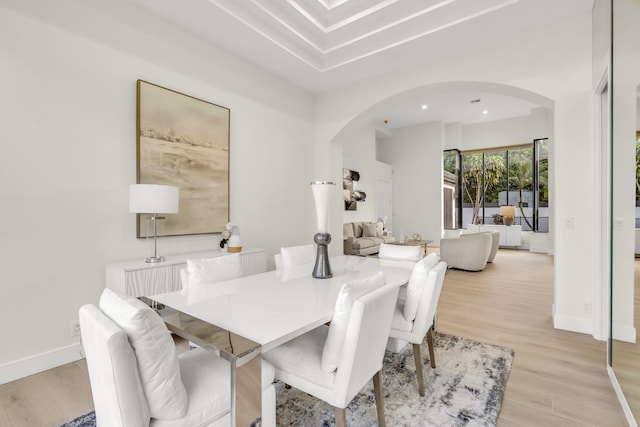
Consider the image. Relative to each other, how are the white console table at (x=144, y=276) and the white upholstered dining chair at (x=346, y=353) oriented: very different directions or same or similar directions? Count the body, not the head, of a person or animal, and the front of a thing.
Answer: very different directions

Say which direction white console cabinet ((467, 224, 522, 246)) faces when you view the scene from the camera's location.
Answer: facing the viewer

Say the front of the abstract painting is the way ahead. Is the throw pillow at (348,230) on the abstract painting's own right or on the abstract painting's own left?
on the abstract painting's own left

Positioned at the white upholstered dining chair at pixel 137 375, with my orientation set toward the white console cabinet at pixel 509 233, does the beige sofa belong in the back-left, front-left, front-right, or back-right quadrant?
front-left

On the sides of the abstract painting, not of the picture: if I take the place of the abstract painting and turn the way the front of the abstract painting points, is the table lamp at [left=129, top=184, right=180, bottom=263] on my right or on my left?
on my right

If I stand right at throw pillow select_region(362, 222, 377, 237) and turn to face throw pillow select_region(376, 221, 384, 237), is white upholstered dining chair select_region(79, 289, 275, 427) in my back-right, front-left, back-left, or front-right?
back-right

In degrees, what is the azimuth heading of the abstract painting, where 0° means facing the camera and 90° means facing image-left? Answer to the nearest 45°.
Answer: approximately 315°

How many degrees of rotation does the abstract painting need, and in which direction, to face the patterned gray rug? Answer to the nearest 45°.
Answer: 0° — it already faces it

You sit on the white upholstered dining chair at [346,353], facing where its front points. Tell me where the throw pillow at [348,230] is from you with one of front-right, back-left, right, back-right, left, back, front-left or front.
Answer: front-right

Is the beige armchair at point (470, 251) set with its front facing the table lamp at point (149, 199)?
no

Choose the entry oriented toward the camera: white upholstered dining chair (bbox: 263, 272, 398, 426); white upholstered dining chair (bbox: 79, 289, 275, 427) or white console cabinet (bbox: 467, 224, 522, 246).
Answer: the white console cabinet

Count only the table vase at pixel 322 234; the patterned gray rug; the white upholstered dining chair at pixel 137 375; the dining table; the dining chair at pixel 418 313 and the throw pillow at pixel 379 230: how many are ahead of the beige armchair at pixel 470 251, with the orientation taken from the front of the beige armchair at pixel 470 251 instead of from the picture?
1

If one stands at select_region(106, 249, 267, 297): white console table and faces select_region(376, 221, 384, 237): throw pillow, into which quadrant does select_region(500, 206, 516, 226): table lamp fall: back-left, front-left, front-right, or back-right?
front-right

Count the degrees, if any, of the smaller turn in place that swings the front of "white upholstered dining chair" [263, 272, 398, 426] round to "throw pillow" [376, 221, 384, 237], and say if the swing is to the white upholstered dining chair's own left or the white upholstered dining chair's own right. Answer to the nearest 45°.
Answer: approximately 45° to the white upholstered dining chair's own right

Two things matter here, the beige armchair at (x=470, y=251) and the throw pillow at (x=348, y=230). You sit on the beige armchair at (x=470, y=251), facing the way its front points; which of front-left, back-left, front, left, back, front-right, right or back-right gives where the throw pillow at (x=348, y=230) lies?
front-left

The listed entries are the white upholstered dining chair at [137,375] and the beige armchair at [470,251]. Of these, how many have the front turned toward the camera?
0

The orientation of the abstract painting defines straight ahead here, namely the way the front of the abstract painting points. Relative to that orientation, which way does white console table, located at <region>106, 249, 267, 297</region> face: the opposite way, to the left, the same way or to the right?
the same way

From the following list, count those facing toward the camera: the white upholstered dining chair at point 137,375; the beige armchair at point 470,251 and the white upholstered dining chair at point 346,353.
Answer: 0

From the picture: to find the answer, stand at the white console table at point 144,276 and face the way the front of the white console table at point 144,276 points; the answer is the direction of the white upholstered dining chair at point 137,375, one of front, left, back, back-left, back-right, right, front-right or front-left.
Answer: front-right

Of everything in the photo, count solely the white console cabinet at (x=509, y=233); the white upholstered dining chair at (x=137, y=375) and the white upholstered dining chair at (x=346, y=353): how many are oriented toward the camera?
1

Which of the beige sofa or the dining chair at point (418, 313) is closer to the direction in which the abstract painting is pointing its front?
the dining chair

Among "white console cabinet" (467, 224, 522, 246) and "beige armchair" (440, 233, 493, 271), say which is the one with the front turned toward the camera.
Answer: the white console cabinet

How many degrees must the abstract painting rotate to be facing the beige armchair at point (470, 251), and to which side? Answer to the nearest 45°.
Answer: approximately 45° to its left
